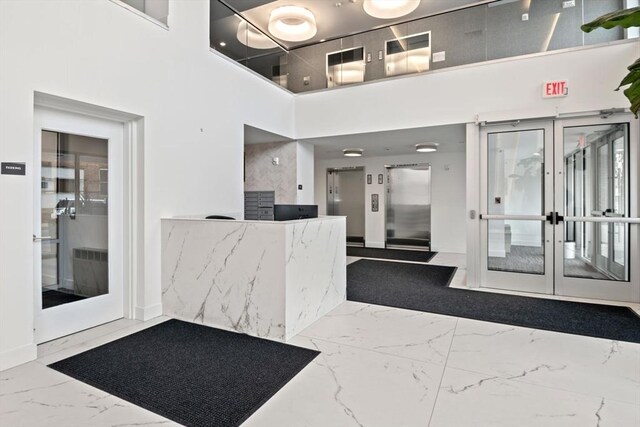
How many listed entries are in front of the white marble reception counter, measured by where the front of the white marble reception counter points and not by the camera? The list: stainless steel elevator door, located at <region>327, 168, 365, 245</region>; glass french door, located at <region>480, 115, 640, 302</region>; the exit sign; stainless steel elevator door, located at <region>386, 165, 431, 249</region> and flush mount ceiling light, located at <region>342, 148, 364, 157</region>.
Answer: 0

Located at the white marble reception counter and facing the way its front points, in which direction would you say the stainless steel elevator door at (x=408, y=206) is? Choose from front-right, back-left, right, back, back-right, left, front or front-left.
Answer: back

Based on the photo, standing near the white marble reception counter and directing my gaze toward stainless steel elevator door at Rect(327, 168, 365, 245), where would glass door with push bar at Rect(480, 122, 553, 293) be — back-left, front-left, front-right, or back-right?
front-right

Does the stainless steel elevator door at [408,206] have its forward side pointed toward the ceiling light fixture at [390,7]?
yes

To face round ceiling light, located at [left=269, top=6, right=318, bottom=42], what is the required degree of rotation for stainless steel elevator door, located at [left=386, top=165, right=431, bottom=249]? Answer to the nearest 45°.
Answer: approximately 45° to its right

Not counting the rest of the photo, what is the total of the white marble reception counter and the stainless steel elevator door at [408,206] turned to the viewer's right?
0

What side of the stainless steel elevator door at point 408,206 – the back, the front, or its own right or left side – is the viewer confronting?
front

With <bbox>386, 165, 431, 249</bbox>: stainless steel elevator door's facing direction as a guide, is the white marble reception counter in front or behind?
in front

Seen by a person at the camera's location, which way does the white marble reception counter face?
facing the viewer and to the left of the viewer

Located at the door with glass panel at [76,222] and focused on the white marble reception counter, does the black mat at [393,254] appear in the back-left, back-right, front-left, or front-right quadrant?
front-left

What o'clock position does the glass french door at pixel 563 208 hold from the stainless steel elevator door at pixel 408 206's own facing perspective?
The glass french door is roughly at 11 o'clock from the stainless steel elevator door.

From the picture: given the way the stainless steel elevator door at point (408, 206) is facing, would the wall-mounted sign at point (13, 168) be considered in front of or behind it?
in front

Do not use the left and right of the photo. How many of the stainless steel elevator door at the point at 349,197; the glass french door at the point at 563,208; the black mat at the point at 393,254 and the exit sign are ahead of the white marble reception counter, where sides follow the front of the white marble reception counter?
0

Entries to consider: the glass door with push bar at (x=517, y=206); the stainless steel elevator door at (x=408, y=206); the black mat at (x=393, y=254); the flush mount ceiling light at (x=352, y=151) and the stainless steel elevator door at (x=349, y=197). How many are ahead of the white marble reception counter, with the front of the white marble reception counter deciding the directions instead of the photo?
0

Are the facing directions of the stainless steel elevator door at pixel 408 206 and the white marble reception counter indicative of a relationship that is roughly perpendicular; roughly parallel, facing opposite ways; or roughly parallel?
roughly parallel

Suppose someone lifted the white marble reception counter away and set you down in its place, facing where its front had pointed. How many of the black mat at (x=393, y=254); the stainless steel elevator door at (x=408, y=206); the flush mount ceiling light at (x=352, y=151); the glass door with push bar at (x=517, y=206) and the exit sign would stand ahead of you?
0
